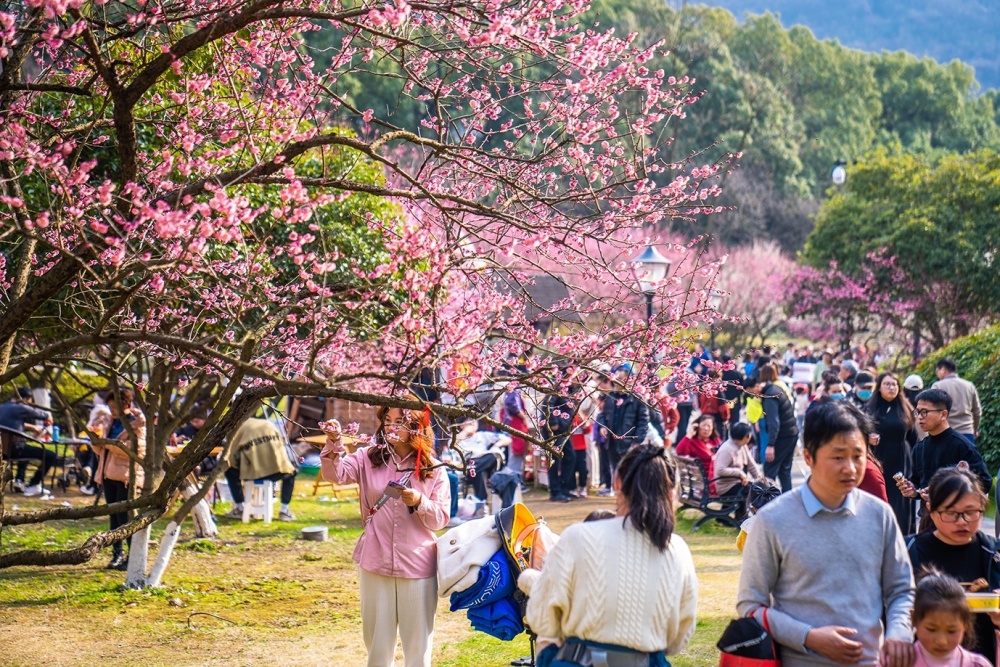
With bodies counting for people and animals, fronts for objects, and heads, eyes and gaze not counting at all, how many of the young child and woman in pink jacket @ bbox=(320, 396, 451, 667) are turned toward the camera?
2

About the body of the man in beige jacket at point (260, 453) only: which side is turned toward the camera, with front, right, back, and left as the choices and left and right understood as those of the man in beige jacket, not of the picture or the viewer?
back

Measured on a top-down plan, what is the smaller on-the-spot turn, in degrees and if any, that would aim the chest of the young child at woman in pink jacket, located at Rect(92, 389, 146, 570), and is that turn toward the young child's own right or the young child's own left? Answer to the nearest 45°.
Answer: approximately 135° to the young child's own right

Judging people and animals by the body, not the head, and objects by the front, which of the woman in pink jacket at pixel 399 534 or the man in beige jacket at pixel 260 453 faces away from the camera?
the man in beige jacket

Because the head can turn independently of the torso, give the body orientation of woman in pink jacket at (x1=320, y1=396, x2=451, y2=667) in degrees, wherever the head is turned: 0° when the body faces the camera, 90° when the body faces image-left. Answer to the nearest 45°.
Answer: approximately 0°

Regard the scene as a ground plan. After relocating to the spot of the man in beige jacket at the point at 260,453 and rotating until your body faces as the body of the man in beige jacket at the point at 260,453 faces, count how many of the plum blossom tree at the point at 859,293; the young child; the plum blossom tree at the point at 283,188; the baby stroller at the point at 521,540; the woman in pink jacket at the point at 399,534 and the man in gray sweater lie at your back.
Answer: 5

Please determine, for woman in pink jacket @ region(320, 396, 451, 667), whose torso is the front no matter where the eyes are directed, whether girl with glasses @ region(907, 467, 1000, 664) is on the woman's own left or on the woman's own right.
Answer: on the woman's own left

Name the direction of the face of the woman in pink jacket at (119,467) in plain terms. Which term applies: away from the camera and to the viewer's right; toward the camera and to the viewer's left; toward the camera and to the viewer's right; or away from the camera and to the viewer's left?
toward the camera and to the viewer's left

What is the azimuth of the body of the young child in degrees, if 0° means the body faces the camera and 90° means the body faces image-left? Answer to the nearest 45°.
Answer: approximately 0°

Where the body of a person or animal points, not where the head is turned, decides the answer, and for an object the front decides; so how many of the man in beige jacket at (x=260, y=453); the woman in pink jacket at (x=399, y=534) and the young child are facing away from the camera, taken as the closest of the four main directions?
1

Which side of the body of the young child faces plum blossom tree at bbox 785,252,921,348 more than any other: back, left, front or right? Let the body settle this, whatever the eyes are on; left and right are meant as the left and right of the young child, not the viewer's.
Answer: back

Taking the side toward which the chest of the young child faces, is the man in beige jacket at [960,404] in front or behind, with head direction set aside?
behind
